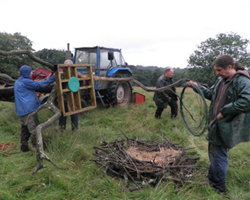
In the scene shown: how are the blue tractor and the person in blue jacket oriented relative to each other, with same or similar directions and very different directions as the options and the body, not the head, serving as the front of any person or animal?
very different directions

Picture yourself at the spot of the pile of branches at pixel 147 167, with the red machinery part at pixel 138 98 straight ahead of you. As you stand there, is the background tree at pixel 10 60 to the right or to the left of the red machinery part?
left

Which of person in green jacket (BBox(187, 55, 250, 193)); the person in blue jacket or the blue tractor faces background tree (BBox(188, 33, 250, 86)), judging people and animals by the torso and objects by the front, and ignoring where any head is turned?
the person in blue jacket

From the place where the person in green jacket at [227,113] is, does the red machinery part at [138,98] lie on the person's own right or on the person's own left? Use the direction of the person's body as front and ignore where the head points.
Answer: on the person's own right

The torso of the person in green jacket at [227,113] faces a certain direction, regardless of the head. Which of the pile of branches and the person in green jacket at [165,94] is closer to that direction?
the pile of branches

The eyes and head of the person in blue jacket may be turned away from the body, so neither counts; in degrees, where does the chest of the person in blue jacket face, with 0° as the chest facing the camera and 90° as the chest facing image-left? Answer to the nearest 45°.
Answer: approximately 225°

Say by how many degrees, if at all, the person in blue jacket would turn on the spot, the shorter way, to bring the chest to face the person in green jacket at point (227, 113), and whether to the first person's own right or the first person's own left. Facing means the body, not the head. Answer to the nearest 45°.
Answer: approximately 90° to the first person's own right

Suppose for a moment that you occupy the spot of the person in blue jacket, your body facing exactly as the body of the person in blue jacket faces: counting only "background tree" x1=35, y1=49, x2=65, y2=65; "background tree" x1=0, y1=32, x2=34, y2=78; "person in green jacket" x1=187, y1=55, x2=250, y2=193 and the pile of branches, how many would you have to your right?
2
